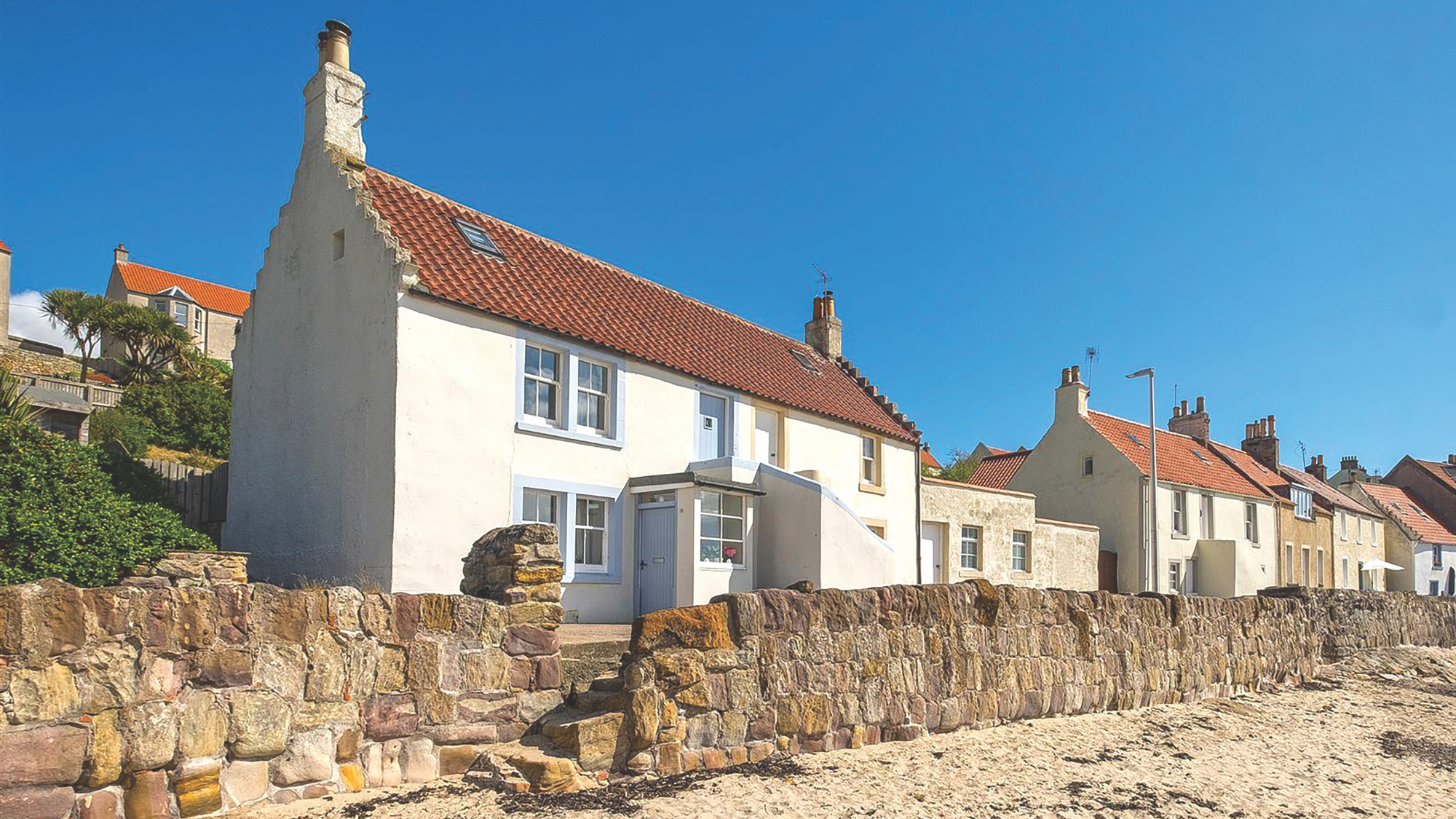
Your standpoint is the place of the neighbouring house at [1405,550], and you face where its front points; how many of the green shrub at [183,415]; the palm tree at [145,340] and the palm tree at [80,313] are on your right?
3

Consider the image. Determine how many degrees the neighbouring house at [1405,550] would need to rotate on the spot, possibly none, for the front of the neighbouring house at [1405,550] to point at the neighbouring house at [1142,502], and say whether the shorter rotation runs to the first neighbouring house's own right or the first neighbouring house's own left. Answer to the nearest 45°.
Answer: approximately 45° to the first neighbouring house's own right

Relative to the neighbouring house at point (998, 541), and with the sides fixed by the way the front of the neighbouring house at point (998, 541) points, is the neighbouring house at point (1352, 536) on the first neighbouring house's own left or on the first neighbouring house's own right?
on the first neighbouring house's own left

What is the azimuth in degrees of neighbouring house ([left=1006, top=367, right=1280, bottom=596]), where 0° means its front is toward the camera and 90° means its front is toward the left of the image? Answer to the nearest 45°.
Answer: approximately 315°

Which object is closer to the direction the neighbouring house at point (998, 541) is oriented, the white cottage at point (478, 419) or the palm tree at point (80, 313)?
the white cottage

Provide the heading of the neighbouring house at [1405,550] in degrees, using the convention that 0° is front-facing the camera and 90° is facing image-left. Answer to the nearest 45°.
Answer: approximately 315°
